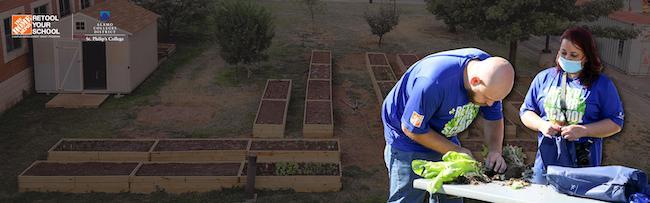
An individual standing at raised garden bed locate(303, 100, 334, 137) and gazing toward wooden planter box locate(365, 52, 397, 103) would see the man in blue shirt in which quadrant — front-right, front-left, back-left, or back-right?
back-right

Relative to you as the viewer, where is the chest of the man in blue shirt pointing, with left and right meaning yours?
facing the viewer and to the right of the viewer

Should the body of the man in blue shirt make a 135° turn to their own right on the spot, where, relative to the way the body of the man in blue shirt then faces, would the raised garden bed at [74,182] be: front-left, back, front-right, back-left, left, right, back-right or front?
front-right

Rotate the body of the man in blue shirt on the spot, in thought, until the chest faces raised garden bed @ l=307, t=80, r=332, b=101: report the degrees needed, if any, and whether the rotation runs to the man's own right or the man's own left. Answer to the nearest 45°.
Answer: approximately 135° to the man's own left

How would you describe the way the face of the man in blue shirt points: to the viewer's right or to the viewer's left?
to the viewer's right

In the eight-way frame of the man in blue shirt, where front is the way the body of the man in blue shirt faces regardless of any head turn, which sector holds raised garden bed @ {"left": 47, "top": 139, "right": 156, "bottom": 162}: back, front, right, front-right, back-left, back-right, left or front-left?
back

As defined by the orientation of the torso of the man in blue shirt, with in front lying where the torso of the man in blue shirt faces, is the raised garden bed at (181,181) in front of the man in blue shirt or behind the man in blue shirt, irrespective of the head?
behind

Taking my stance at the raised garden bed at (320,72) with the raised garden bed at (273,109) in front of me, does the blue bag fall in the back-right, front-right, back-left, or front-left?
front-left

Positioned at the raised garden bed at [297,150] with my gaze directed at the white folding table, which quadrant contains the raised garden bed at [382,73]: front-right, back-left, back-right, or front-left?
back-left

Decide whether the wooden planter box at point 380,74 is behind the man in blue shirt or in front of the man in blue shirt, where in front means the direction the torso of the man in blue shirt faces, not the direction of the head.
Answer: behind

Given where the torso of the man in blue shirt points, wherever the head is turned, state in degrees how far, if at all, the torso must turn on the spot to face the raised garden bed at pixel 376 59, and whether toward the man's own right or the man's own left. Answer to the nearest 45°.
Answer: approximately 135° to the man's own left

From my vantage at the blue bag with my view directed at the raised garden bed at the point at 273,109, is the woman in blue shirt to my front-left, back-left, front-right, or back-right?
front-right
